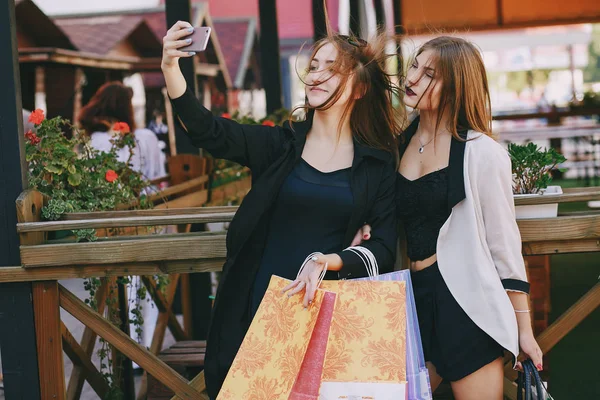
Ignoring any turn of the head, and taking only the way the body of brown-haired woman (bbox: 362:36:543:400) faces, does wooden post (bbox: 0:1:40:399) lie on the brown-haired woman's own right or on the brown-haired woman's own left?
on the brown-haired woman's own right

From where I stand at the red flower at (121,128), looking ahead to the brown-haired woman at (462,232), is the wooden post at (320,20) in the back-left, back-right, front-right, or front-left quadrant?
front-left

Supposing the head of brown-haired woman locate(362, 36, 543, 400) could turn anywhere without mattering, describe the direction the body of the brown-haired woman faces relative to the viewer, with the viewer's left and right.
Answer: facing the viewer and to the left of the viewer

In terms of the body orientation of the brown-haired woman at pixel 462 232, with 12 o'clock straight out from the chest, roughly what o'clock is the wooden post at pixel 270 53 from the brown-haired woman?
The wooden post is roughly at 4 o'clock from the brown-haired woman.

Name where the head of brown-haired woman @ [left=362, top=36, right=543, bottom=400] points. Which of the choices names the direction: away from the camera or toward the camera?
toward the camera

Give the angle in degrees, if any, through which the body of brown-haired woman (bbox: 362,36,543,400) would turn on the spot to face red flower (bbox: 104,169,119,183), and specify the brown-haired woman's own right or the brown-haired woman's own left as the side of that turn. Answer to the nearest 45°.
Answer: approximately 90° to the brown-haired woman's own right

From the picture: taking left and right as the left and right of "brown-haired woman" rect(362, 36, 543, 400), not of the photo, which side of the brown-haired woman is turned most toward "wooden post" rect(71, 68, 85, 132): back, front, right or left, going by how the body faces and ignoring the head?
right
